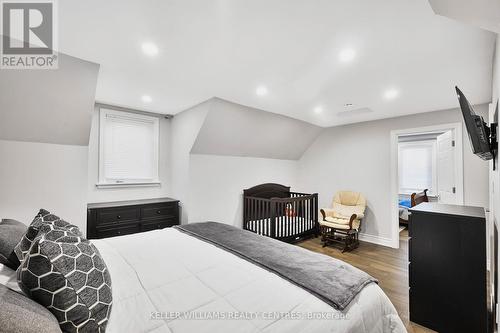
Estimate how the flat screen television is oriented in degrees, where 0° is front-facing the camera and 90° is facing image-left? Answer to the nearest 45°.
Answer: approximately 90°

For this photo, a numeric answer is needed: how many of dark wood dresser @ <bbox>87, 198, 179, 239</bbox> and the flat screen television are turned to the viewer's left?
1

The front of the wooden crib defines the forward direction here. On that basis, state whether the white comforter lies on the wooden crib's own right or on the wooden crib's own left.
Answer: on the wooden crib's own right

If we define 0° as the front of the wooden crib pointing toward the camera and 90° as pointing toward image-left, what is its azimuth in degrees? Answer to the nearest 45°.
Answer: approximately 315°

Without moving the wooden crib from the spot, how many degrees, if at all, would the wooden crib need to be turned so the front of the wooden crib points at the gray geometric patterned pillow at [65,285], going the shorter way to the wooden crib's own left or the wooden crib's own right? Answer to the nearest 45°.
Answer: approximately 45° to the wooden crib's own right

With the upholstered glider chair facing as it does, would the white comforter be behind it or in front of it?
in front

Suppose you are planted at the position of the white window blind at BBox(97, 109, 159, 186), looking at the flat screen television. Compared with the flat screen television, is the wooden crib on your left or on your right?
left

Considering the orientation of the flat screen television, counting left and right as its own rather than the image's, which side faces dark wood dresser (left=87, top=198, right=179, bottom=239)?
front

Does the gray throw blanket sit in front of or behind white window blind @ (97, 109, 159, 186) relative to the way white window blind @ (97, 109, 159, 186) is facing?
in front

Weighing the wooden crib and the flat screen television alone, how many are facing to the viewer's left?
1

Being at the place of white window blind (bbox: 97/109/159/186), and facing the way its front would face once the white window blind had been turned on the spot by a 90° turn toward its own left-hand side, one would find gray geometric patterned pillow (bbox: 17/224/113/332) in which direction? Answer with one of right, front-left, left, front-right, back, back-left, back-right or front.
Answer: back-right

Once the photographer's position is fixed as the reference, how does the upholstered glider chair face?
facing the viewer and to the left of the viewer

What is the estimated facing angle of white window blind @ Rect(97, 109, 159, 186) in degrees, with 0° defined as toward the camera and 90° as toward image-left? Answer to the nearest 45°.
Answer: approximately 315°
